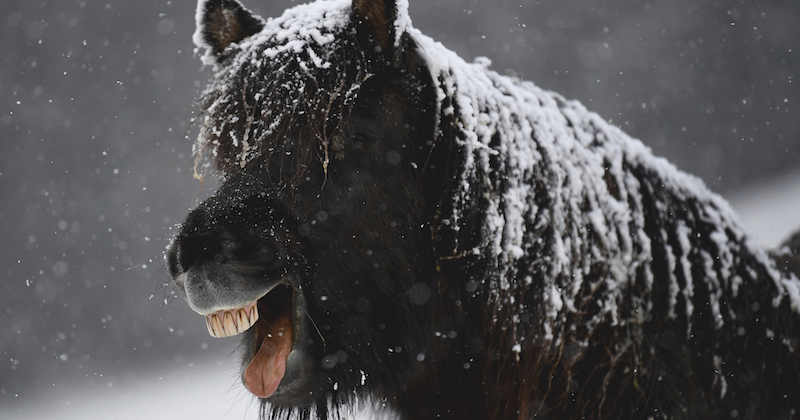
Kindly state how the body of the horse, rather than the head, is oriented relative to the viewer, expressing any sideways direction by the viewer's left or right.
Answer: facing the viewer and to the left of the viewer
